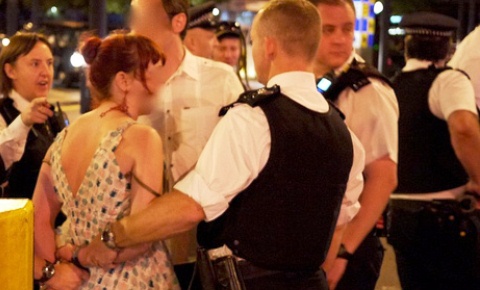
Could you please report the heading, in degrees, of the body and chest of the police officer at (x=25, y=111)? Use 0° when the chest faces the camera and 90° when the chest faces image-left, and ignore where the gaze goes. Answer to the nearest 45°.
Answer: approximately 315°

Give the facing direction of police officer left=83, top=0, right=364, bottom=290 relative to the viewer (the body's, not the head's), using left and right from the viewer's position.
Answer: facing away from the viewer and to the left of the viewer

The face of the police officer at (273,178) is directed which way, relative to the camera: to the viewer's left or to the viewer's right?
to the viewer's left

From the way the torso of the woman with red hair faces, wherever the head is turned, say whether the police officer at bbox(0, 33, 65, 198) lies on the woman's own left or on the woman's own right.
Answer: on the woman's own left

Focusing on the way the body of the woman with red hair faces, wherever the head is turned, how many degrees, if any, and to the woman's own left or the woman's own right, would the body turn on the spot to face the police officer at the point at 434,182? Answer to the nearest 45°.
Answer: approximately 45° to the woman's own right

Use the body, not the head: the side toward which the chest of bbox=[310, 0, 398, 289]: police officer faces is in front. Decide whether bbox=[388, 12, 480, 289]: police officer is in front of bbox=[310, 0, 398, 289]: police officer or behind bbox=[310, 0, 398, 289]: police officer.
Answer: behind

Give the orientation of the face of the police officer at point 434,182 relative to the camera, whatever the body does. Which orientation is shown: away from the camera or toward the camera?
away from the camera

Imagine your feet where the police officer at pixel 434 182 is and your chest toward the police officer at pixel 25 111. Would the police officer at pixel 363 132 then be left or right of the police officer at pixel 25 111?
left

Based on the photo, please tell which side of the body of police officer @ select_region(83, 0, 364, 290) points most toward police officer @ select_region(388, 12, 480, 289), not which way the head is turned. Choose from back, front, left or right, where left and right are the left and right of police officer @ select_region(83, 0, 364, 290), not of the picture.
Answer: right

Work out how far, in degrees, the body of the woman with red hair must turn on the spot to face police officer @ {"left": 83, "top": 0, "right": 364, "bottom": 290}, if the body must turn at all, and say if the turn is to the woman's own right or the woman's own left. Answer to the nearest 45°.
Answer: approximately 90° to the woman's own right

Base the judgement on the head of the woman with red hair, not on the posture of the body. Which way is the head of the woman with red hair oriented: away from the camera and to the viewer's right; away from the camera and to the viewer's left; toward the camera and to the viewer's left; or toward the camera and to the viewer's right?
away from the camera and to the viewer's right

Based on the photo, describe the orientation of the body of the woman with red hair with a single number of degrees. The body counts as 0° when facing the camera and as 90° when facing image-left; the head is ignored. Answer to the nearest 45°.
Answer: approximately 225°
